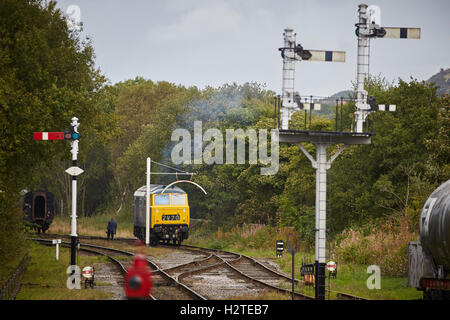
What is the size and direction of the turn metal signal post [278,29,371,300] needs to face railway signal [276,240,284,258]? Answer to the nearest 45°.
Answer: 0° — it already faces it

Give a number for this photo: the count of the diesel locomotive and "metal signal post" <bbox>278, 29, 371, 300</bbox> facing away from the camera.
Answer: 1

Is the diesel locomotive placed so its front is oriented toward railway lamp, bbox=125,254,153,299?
yes

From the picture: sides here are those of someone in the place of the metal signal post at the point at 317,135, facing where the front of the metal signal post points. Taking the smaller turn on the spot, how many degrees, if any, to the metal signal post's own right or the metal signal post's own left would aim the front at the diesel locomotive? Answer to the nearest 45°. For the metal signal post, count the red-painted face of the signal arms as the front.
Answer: approximately 45° to the metal signal post's own left

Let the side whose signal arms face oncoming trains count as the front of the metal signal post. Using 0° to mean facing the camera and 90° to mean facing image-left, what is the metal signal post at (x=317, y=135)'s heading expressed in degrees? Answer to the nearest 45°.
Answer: approximately 180°

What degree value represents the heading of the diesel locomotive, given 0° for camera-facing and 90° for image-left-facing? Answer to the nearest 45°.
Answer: approximately 0°

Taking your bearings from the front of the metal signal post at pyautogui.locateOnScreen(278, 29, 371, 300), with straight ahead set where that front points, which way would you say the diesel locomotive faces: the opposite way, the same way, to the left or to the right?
the opposite way

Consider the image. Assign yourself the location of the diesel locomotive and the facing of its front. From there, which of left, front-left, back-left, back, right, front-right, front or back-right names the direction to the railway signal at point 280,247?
front-left

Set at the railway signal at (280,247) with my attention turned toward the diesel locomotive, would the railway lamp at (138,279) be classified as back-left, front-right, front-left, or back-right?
back-left
